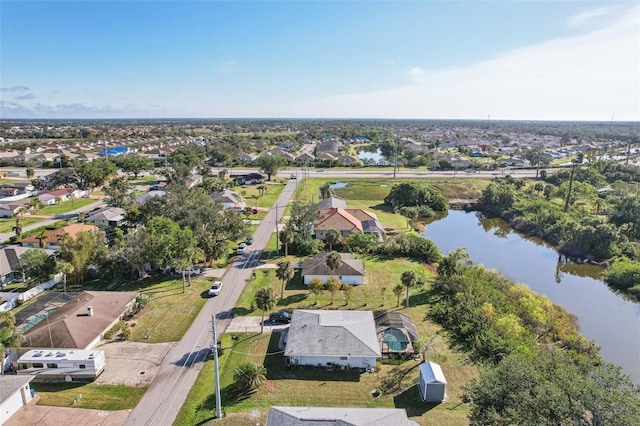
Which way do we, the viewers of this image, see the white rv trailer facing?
facing to the left of the viewer

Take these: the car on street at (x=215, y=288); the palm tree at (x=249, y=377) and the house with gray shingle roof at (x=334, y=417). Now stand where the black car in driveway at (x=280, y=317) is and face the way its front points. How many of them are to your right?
2

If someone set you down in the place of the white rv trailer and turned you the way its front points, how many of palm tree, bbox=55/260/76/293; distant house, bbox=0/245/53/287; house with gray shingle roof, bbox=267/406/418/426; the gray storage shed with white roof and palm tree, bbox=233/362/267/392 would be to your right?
2

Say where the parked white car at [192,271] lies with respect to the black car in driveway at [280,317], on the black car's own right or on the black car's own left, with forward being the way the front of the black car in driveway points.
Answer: on the black car's own left

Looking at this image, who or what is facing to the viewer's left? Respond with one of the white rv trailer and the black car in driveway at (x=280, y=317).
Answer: the white rv trailer

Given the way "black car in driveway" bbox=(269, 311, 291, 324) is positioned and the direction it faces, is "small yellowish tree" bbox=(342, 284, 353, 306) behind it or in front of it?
in front

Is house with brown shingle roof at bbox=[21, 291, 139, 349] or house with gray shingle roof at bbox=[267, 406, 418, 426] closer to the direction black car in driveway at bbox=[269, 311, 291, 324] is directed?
the house with gray shingle roof

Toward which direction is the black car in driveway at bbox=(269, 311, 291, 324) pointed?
to the viewer's right

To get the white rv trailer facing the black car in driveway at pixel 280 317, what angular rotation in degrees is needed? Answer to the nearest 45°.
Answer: approximately 180°

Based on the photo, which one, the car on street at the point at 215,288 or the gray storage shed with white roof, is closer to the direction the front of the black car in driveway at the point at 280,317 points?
the gray storage shed with white roof

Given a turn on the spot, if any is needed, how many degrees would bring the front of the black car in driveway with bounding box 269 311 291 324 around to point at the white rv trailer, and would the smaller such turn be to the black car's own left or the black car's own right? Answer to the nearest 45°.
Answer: approximately 135° to the black car's own right
